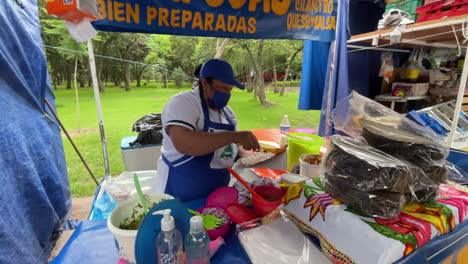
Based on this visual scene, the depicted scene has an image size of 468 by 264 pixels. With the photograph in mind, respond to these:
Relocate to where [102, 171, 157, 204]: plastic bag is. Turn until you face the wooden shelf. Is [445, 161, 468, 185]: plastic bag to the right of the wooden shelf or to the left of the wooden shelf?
right

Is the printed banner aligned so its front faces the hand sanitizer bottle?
yes

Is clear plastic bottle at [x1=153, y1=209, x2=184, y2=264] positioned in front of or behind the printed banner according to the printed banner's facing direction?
in front

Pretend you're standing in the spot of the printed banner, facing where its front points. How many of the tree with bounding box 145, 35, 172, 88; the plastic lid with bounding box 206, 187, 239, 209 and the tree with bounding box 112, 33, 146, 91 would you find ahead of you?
1

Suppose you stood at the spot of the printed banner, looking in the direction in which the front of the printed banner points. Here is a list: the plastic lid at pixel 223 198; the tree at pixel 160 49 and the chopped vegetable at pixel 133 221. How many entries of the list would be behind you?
1

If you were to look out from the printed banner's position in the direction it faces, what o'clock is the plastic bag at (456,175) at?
The plastic bag is roughly at 11 o'clock from the printed banner.

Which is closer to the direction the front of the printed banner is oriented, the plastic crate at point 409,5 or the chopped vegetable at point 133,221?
the chopped vegetable

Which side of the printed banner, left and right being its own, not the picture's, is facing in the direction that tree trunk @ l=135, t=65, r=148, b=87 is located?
back

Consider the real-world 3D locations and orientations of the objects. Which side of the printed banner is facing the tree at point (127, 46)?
back

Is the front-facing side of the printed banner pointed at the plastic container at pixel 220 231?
yes

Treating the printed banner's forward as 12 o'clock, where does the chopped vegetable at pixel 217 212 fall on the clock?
The chopped vegetable is roughly at 12 o'clock from the printed banner.

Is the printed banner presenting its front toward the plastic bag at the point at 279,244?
yes

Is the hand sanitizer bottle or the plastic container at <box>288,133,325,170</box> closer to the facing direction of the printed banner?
the hand sanitizer bottle

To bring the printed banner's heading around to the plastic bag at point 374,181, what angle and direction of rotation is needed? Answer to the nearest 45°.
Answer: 0° — it already faces it

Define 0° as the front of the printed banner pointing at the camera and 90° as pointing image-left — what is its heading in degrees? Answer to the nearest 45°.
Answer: approximately 0°

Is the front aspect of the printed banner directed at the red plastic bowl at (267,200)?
yes
